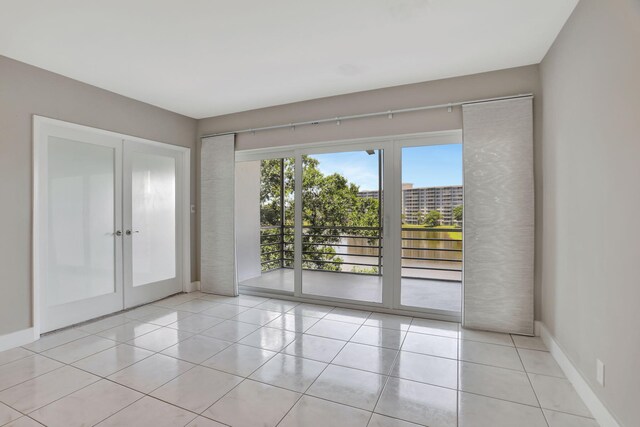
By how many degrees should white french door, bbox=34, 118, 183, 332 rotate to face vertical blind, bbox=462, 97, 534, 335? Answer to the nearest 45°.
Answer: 0° — it already faces it

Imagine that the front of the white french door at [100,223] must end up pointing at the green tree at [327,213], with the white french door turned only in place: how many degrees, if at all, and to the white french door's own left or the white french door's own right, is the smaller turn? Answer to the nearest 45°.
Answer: approximately 45° to the white french door's own left

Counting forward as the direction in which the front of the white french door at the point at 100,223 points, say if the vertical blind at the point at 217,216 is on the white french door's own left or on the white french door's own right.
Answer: on the white french door's own left

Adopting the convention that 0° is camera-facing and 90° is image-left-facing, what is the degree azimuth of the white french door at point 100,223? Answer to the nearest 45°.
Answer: approximately 315°
